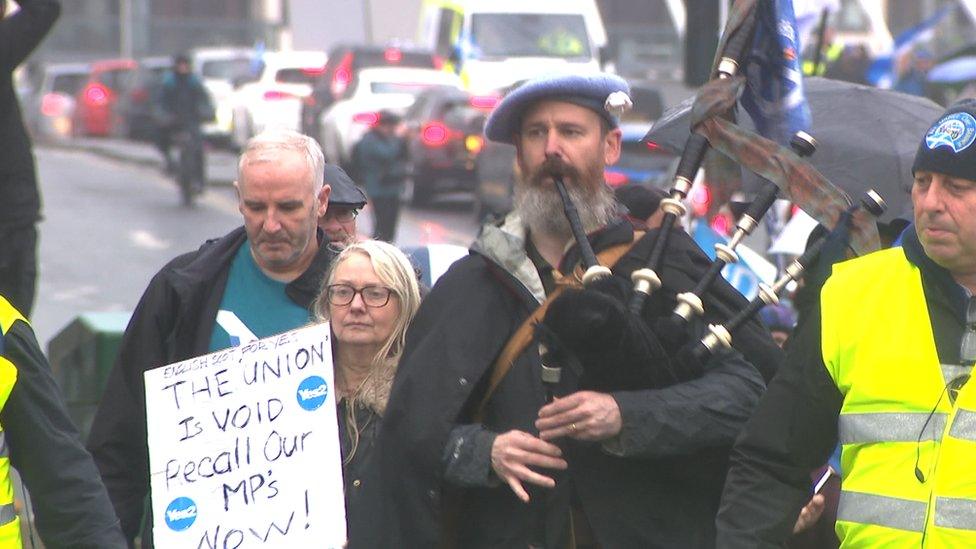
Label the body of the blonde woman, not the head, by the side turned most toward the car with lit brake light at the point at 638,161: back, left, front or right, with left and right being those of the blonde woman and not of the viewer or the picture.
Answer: back

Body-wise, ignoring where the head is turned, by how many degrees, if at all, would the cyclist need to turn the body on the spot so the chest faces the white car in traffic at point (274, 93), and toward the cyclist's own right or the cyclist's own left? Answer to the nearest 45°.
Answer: approximately 180°

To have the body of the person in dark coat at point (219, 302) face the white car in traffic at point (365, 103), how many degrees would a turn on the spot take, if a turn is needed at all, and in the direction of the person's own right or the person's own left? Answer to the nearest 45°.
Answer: approximately 180°

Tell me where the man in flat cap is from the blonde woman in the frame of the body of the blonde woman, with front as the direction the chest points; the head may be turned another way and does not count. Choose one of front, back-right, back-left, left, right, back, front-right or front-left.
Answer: back

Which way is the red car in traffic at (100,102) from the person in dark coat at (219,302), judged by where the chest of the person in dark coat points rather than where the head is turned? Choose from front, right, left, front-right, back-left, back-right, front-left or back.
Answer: back

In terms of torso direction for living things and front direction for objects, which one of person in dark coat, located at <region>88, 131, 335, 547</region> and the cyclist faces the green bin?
the cyclist
